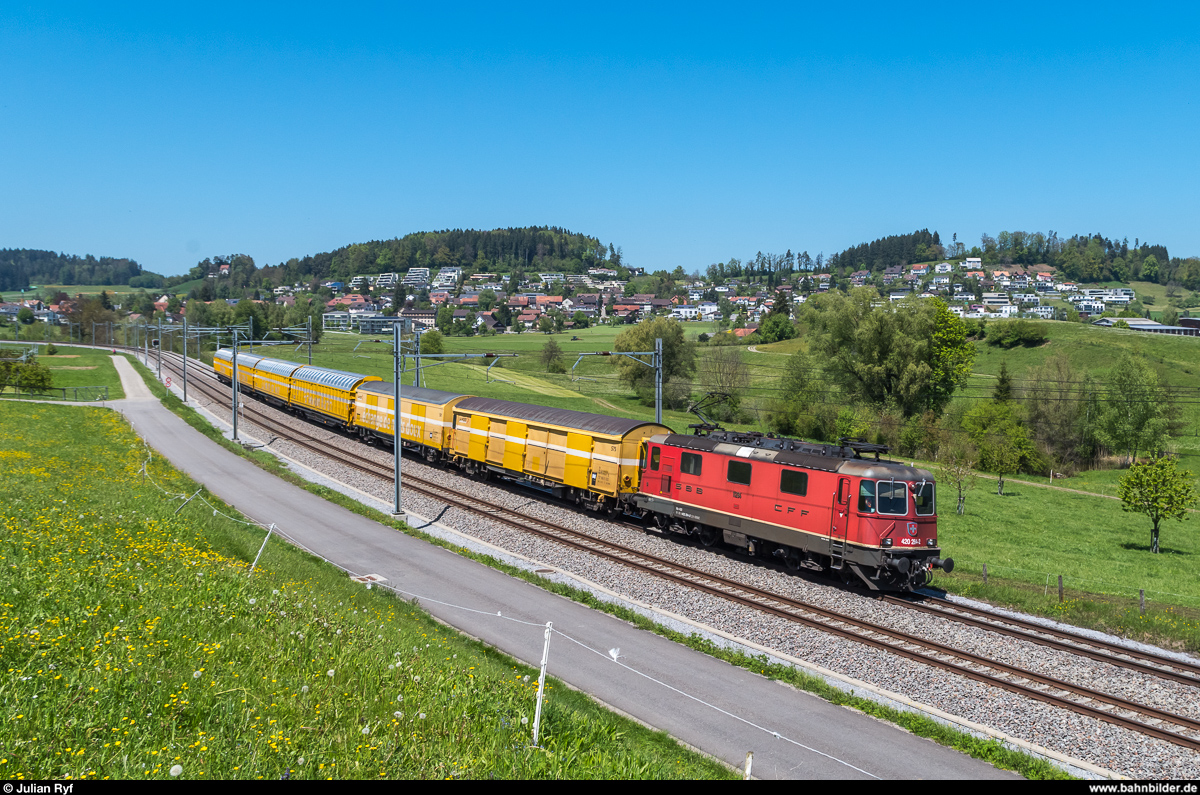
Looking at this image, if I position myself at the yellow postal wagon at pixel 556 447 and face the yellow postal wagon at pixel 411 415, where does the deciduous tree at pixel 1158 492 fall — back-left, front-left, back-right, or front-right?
back-right

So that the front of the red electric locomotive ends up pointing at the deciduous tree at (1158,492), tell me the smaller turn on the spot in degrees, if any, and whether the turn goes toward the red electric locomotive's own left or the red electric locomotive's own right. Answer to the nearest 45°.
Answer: approximately 90° to the red electric locomotive's own left

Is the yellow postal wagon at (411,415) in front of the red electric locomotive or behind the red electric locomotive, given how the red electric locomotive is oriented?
behind

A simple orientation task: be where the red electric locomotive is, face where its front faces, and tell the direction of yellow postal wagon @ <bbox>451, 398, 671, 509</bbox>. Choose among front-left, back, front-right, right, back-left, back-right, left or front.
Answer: back

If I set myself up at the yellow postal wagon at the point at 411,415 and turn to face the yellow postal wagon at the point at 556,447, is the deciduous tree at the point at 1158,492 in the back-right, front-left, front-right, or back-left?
front-left

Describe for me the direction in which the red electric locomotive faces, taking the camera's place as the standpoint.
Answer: facing the viewer and to the right of the viewer

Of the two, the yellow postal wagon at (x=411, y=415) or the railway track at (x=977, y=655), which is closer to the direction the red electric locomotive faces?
the railway track
